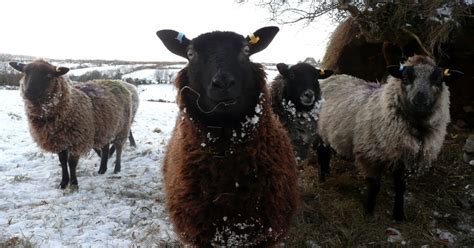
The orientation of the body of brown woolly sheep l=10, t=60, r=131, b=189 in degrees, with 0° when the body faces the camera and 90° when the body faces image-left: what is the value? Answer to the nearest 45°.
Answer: approximately 45°

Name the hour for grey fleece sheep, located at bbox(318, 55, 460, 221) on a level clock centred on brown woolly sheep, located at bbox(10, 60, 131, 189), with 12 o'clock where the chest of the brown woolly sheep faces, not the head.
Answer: The grey fleece sheep is roughly at 9 o'clock from the brown woolly sheep.

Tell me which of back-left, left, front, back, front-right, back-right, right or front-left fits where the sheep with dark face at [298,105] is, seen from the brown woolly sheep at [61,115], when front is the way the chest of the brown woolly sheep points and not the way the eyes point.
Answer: left

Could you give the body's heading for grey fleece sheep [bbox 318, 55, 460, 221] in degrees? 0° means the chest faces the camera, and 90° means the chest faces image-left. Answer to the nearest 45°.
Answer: approximately 315°

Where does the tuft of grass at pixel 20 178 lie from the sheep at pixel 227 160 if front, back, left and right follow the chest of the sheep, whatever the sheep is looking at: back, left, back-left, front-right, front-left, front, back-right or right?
back-right

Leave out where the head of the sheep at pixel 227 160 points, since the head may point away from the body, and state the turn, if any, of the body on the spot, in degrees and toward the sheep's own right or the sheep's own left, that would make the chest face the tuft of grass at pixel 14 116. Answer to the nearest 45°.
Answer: approximately 135° to the sheep's own right

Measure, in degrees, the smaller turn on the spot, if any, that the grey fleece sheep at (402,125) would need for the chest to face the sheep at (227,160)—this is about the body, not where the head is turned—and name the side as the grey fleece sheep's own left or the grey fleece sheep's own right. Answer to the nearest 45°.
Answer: approximately 90° to the grey fleece sheep's own right
